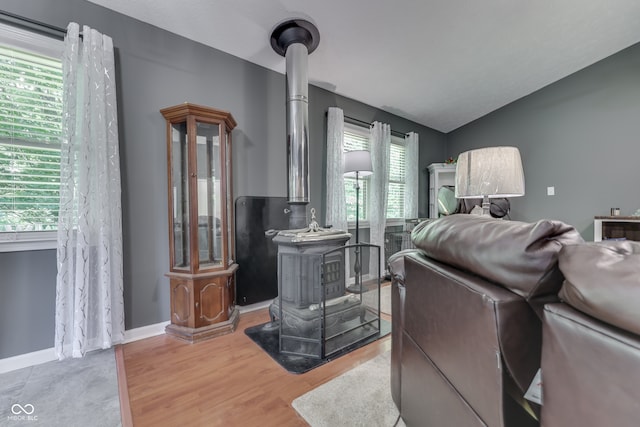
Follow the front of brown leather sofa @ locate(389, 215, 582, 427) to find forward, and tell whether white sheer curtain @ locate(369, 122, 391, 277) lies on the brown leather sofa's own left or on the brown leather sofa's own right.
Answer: on the brown leather sofa's own left

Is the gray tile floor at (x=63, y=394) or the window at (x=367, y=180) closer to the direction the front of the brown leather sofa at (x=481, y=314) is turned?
the window

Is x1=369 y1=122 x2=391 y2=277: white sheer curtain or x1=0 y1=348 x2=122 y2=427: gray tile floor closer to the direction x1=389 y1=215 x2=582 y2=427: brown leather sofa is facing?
the white sheer curtain

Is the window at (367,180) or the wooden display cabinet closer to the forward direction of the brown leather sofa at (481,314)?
the window

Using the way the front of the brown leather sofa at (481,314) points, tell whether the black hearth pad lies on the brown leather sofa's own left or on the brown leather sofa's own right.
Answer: on the brown leather sofa's own left

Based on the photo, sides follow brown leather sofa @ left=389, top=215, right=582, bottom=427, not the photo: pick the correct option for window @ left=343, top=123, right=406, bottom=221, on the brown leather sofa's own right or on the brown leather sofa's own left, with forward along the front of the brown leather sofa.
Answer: on the brown leather sofa's own left

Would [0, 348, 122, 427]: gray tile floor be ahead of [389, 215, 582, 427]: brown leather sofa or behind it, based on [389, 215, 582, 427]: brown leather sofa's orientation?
behind

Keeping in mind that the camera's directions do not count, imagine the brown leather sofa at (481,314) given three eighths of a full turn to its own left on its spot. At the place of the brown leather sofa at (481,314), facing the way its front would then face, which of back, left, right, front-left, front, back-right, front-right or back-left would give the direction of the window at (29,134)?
front

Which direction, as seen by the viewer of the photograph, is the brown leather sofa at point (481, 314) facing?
facing away from the viewer and to the right of the viewer

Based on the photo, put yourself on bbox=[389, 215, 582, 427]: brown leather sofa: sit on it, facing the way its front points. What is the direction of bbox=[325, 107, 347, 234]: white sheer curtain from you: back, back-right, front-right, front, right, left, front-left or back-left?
left
